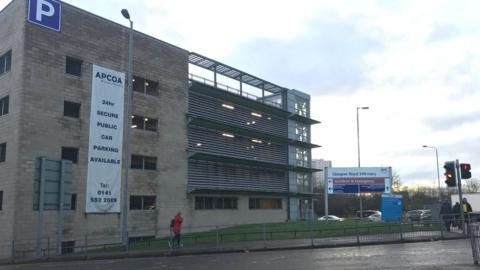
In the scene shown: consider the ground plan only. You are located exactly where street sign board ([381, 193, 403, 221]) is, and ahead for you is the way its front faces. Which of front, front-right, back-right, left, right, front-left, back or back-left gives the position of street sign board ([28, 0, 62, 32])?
front-right

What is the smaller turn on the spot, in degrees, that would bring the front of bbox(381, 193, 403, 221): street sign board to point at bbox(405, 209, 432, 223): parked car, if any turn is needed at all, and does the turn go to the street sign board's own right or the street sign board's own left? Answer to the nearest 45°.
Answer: approximately 135° to the street sign board's own left

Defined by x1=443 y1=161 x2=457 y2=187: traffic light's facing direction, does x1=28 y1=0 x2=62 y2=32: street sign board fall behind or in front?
in front

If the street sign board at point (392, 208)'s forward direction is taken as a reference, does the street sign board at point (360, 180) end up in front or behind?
behind

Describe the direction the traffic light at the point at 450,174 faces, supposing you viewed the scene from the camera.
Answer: facing the viewer and to the left of the viewer

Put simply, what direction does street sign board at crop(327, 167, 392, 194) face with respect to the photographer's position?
facing the viewer

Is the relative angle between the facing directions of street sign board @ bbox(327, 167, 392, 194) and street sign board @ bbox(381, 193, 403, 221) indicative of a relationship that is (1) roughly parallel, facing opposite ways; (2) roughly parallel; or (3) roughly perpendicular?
roughly parallel

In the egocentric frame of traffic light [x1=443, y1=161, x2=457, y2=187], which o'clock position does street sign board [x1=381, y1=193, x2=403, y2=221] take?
The street sign board is roughly at 4 o'clock from the traffic light.

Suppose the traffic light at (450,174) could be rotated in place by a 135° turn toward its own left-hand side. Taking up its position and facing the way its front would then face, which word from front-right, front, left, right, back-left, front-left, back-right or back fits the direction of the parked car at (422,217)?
left

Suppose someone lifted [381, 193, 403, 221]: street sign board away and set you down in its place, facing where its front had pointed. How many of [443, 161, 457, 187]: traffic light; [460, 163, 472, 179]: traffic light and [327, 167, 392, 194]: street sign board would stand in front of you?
2
